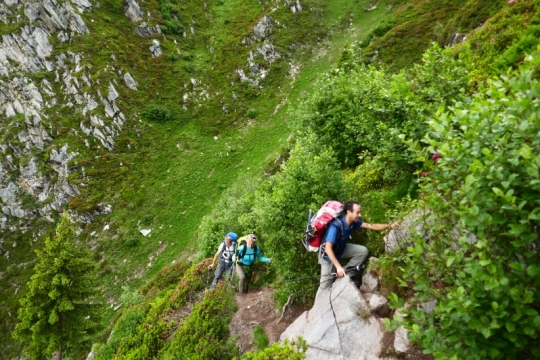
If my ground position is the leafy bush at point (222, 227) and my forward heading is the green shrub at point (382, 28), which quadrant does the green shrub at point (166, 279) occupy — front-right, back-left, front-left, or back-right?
back-left

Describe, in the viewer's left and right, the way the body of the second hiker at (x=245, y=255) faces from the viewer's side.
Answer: facing the viewer and to the right of the viewer

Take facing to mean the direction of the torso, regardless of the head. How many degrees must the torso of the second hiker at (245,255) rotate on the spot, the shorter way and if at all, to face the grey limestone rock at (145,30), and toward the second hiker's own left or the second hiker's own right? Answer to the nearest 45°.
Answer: approximately 135° to the second hiker's own left

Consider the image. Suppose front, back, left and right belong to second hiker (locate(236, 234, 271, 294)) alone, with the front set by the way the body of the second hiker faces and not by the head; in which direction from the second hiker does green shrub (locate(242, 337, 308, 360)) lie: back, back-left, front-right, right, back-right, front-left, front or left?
front-right

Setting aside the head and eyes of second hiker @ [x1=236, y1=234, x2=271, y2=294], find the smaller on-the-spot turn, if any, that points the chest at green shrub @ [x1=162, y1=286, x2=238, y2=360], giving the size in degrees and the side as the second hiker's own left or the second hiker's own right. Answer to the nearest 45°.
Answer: approximately 90° to the second hiker's own right

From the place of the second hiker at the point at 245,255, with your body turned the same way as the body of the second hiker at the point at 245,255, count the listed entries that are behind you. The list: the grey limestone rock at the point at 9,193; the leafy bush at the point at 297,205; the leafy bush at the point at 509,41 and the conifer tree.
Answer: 2
